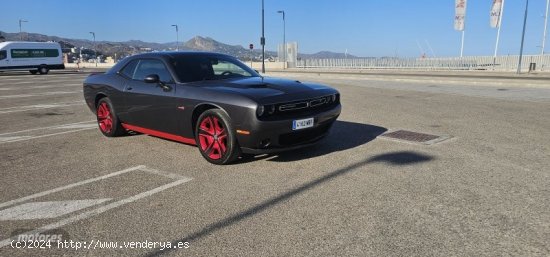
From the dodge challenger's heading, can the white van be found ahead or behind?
behind

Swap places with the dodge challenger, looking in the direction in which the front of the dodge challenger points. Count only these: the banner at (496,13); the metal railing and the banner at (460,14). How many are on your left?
3

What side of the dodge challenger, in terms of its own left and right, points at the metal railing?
left

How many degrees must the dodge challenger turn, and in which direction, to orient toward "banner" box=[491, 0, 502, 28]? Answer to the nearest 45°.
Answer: approximately 90° to its left
